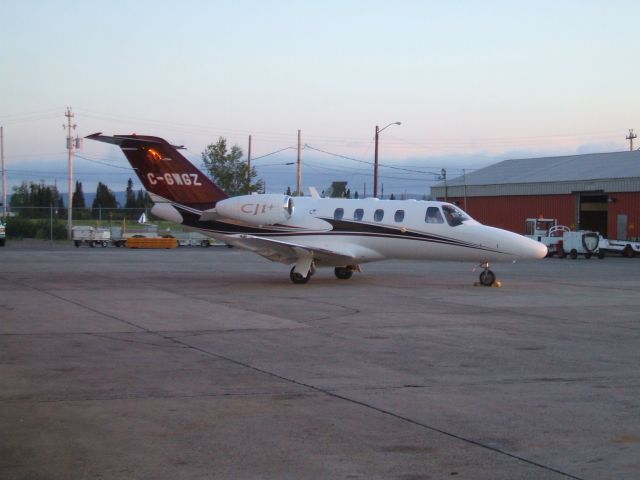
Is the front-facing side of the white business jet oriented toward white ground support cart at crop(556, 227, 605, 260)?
no

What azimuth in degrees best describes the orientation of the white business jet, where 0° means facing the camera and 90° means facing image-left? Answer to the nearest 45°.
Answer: approximately 270°
